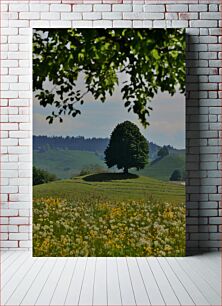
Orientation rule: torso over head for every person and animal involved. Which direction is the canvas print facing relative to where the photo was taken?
toward the camera
